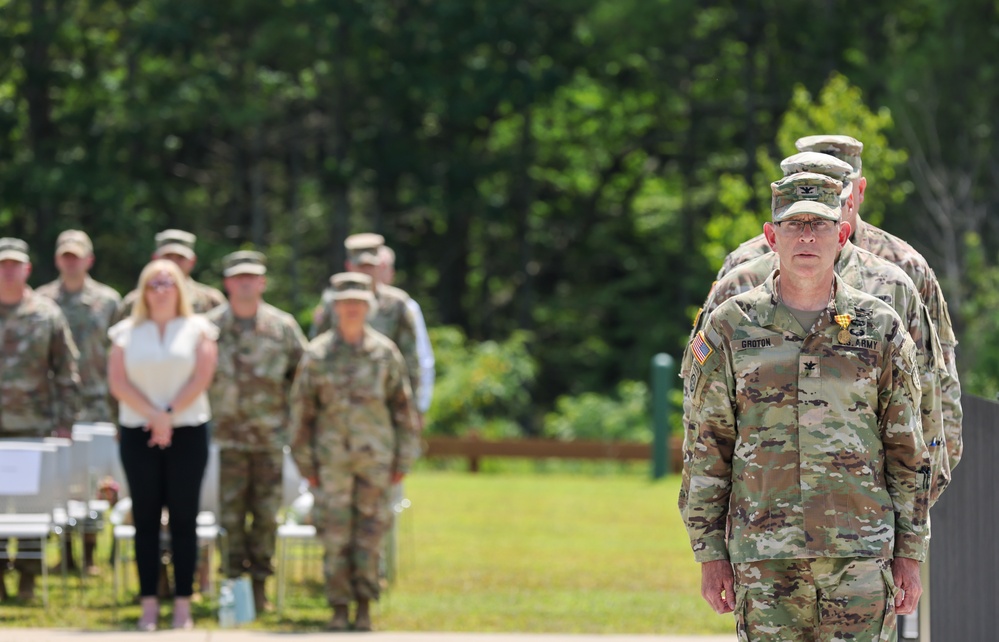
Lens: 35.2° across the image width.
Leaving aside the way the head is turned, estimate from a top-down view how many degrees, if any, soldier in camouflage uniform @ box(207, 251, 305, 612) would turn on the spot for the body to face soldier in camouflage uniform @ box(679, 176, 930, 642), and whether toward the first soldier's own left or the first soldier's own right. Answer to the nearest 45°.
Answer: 0° — they already face them

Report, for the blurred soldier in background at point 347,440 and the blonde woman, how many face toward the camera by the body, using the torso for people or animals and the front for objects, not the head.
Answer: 2

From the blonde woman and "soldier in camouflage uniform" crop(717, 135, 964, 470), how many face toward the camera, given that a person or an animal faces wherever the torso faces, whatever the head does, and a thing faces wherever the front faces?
2

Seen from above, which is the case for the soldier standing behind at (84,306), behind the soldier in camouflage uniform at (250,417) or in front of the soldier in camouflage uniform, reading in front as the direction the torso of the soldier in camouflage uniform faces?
behind

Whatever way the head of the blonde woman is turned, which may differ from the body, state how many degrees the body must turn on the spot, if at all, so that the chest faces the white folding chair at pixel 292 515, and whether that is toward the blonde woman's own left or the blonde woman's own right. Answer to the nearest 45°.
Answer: approximately 135° to the blonde woman's own left

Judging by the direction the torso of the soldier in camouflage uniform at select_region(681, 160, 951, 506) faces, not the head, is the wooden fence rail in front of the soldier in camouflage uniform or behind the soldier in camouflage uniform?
behind

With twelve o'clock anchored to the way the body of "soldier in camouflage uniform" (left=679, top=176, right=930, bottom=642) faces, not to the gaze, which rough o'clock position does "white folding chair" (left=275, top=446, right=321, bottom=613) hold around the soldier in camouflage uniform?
The white folding chair is roughly at 5 o'clock from the soldier in camouflage uniform.

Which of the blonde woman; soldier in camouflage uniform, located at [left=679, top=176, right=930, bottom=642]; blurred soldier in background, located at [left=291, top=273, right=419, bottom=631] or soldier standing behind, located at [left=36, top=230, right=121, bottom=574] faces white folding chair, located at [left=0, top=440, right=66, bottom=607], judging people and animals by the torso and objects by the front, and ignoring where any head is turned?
the soldier standing behind
